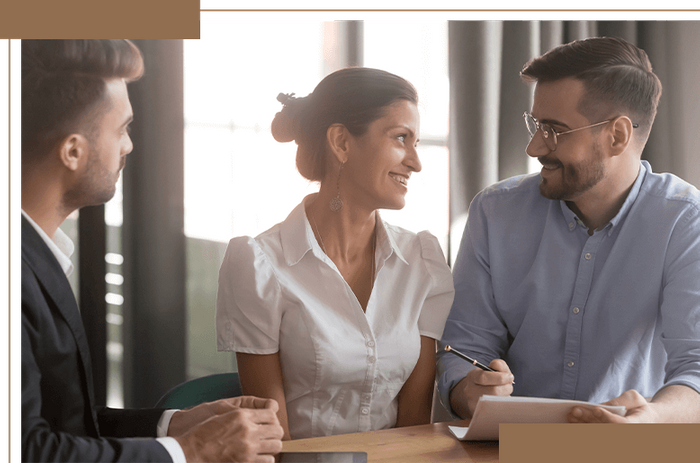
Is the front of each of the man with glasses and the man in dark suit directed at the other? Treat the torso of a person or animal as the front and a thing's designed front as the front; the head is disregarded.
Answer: yes

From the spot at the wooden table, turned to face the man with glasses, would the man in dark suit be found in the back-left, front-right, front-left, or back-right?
back-left

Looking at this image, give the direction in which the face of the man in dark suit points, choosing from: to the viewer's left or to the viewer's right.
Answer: to the viewer's right

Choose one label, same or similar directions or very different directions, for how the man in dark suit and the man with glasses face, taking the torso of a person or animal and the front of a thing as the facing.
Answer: very different directions

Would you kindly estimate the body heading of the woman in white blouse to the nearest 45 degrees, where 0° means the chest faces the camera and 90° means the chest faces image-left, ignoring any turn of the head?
approximately 315°

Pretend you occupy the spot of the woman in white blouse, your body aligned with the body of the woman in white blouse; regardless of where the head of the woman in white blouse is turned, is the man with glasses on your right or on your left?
on your left

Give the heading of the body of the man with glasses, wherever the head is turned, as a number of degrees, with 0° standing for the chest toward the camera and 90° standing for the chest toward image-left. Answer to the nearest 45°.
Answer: approximately 45°

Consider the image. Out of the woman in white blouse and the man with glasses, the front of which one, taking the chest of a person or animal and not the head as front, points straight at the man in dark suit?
the man with glasses

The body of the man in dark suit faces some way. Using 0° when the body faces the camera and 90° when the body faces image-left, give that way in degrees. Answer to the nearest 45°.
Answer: approximately 270°

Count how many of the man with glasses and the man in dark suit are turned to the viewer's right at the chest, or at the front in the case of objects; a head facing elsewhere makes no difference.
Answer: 1

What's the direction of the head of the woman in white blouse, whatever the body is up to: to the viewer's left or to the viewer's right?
to the viewer's right

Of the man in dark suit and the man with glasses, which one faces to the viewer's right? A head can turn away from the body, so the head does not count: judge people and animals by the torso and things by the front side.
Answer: the man in dark suit
